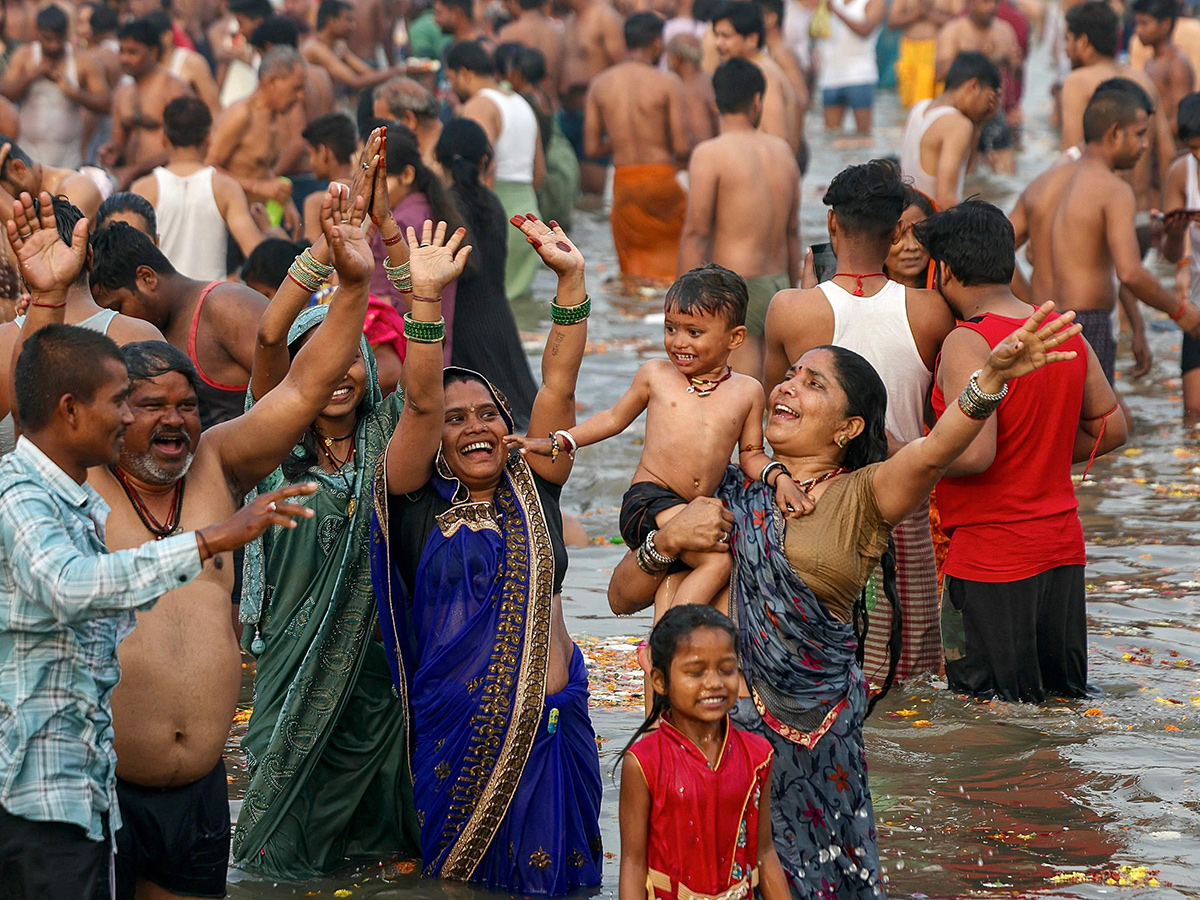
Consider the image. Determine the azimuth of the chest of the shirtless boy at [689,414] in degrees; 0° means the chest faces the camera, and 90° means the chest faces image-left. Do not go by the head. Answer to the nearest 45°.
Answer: approximately 0°

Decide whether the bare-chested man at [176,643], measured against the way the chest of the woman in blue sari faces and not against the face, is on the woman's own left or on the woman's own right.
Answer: on the woman's own right

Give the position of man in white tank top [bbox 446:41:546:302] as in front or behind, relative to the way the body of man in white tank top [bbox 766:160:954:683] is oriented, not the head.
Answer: in front

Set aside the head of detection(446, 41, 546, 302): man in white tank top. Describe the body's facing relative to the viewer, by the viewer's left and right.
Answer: facing away from the viewer and to the left of the viewer

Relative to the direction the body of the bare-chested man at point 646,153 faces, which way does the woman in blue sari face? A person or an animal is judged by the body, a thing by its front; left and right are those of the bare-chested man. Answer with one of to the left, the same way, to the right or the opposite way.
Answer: the opposite way

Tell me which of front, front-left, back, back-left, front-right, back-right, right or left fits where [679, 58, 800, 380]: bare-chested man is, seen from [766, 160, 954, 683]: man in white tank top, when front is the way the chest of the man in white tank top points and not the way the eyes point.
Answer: front

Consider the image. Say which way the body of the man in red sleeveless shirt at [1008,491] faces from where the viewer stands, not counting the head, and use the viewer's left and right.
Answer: facing away from the viewer and to the left of the viewer

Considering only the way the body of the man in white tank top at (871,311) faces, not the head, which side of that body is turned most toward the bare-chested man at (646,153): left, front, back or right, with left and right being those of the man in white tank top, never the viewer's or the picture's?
front

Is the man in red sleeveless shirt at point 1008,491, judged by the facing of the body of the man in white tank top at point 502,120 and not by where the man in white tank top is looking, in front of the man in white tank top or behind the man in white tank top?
behind

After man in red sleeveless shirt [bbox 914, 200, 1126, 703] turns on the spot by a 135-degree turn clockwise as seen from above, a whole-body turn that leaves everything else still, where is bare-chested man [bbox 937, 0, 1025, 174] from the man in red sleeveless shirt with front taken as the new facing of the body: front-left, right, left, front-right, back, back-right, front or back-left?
left

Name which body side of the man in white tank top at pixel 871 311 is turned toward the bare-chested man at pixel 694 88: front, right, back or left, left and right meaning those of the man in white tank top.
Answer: front

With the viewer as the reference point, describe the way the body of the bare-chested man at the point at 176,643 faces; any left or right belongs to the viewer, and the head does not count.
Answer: facing the viewer
